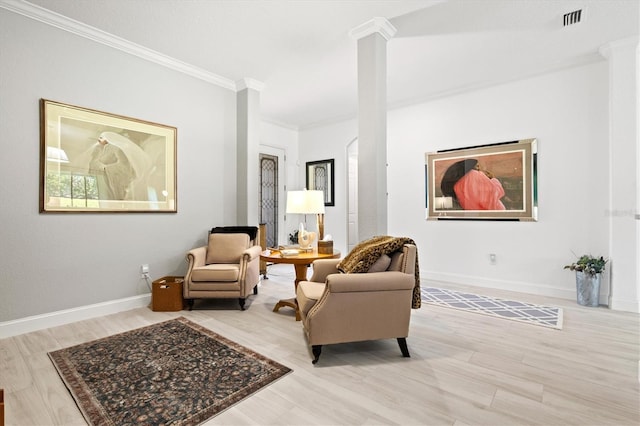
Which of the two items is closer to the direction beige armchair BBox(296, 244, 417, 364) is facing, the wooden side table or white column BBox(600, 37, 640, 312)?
the wooden side table

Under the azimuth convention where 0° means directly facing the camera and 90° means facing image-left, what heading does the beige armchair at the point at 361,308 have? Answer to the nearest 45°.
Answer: approximately 90°

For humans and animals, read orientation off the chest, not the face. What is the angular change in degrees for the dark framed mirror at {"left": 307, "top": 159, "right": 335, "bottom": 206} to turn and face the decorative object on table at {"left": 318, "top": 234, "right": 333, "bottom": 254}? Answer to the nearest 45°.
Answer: approximately 45° to its left

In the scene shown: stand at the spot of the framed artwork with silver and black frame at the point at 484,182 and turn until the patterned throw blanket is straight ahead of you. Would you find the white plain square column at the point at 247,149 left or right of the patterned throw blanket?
right

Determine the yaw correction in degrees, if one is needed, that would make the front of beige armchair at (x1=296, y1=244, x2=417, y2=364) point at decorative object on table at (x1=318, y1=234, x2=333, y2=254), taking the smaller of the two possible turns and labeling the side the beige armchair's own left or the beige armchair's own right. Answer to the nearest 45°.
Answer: approximately 90° to the beige armchair's own right

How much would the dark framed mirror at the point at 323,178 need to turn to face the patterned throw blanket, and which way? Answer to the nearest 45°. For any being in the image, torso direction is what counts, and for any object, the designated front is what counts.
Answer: approximately 45° to its left

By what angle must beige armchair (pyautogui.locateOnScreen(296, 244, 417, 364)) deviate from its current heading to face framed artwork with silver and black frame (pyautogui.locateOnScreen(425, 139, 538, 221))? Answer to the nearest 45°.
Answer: approximately 135° to its right

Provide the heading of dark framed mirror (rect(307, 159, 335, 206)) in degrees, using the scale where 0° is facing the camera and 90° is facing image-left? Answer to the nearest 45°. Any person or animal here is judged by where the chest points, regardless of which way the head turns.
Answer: approximately 45°

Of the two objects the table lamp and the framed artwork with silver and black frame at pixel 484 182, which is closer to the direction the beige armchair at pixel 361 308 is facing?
the table lamp
